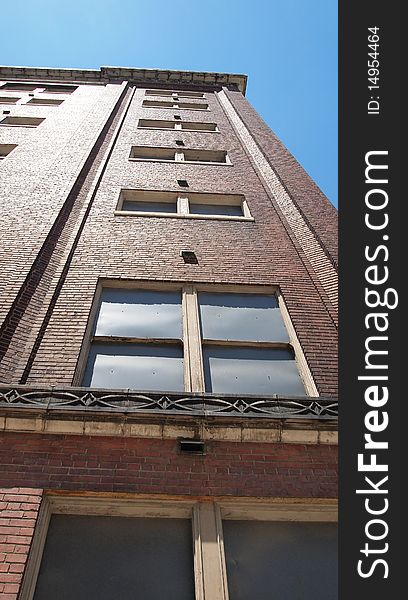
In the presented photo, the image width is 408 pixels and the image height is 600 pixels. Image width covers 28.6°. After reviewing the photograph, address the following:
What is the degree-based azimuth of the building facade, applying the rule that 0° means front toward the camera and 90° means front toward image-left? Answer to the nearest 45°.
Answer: approximately 0°
